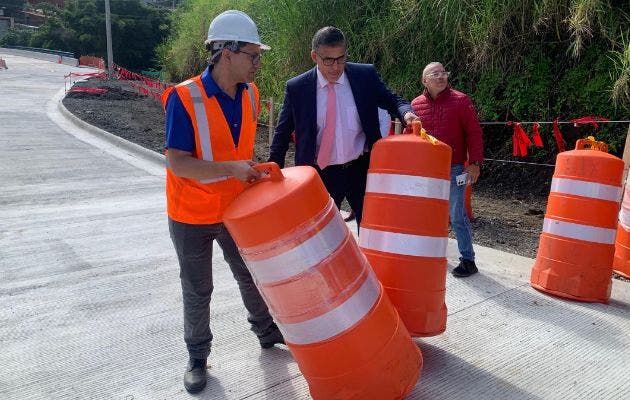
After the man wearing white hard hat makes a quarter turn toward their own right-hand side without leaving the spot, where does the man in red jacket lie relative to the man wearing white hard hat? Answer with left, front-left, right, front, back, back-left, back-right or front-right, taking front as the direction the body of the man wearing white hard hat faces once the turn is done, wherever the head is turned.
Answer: back

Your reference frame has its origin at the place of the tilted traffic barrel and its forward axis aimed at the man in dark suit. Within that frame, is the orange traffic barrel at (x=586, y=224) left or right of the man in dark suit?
right

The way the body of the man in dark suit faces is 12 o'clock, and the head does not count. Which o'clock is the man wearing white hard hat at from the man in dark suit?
The man wearing white hard hat is roughly at 1 o'clock from the man in dark suit.

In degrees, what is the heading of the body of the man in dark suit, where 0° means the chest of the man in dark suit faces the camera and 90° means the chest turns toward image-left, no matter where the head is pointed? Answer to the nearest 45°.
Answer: approximately 0°

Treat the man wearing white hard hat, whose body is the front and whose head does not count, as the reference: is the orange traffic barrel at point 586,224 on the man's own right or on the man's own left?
on the man's own left

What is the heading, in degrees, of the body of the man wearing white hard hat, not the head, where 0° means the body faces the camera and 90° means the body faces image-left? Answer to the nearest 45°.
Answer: approximately 315°

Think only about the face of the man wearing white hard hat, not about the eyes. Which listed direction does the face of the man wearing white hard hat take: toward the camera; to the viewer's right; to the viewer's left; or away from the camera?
to the viewer's right

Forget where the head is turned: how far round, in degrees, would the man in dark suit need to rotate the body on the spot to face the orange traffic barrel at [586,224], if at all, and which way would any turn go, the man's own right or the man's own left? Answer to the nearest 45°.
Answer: approximately 90° to the man's own left

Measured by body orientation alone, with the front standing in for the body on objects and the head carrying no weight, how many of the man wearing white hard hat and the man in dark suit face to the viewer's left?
0

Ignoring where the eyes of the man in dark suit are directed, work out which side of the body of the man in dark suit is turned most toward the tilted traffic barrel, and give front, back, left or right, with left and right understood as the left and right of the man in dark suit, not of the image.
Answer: front

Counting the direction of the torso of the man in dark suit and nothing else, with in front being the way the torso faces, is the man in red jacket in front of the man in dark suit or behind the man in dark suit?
behind
